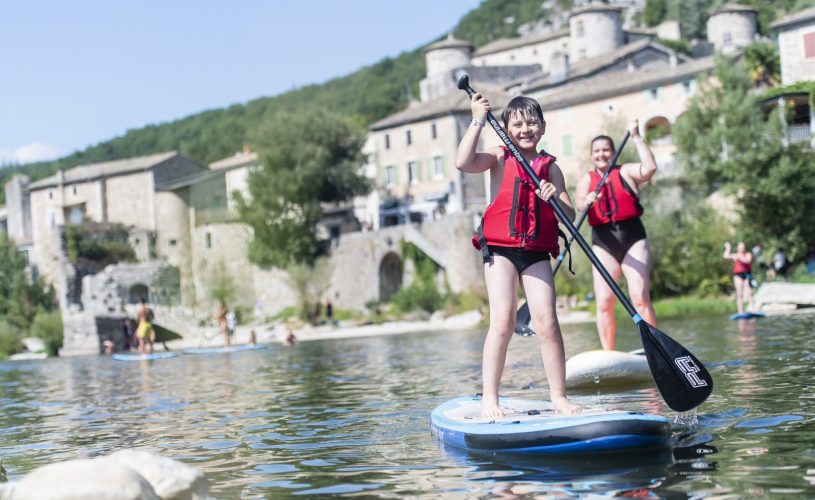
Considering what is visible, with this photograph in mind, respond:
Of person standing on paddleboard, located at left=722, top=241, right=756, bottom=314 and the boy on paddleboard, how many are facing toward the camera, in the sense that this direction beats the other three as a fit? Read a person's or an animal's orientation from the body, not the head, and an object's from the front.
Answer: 2

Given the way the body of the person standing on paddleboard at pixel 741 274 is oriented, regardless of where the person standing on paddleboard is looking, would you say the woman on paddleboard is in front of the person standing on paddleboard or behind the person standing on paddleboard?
in front

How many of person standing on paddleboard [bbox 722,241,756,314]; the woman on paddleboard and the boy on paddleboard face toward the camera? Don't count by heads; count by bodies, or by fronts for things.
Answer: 3

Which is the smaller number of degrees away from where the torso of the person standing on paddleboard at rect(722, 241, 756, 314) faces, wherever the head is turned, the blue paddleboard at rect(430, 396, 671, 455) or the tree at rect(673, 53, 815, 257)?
the blue paddleboard

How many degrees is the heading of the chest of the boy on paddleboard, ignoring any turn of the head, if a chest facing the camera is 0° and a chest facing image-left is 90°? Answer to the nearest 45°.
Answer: approximately 0°

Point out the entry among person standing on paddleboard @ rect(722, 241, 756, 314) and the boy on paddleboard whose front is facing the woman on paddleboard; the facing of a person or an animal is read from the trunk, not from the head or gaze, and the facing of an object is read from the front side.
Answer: the person standing on paddleboard

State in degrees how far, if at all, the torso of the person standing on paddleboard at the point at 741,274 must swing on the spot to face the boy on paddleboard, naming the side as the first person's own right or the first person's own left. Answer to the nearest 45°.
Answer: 0° — they already face them

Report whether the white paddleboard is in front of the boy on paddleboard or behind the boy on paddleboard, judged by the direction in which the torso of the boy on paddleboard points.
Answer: behind

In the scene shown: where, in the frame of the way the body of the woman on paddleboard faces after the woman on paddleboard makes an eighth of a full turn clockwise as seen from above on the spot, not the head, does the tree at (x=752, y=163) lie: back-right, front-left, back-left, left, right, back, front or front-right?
back-right

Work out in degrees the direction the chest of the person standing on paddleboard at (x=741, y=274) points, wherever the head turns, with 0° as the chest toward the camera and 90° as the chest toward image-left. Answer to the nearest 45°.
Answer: approximately 0°

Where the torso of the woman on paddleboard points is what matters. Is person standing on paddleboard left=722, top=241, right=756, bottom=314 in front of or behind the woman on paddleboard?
behind

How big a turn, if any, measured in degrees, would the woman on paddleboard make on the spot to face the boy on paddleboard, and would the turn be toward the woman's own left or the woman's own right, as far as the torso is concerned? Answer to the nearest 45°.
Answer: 0° — they already face them
